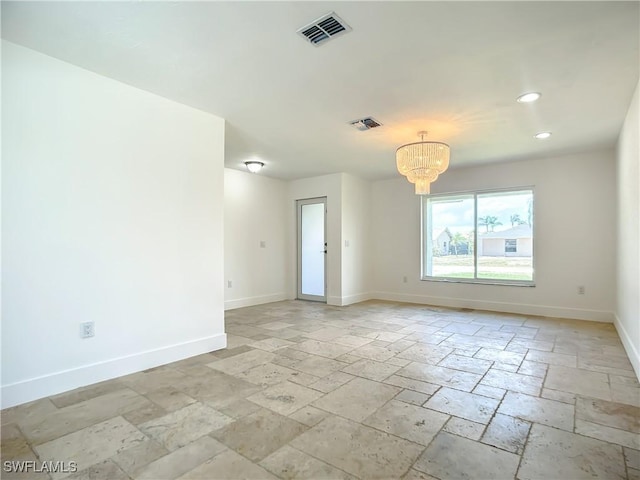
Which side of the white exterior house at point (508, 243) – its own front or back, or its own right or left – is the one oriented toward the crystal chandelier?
front

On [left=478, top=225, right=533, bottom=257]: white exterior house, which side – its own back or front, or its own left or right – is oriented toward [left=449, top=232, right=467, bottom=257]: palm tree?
right

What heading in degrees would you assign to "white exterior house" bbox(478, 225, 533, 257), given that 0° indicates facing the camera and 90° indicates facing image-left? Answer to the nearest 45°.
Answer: approximately 0°
